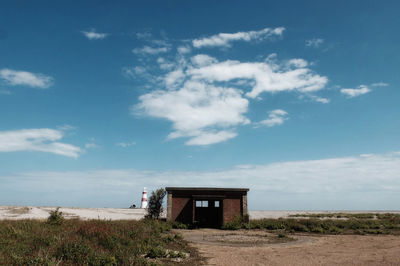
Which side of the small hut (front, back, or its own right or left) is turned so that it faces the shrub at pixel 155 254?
front

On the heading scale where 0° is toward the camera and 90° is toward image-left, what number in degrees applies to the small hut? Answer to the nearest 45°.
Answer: approximately 0°

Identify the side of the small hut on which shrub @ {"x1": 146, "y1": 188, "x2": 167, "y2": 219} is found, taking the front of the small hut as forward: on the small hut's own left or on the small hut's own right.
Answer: on the small hut's own right
